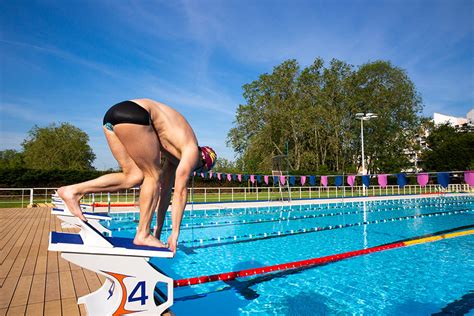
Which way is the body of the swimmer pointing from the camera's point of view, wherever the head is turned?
to the viewer's right

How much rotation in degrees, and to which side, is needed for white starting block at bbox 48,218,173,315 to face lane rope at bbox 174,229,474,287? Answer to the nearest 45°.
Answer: approximately 45° to its left

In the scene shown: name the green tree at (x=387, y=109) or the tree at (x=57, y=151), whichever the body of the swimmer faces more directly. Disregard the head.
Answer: the green tree

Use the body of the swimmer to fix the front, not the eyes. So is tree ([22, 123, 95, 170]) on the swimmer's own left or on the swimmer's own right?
on the swimmer's own left

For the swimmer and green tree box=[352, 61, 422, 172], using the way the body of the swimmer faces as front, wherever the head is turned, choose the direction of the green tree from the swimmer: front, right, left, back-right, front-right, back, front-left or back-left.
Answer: front-left

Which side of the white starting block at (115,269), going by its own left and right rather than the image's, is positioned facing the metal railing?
left

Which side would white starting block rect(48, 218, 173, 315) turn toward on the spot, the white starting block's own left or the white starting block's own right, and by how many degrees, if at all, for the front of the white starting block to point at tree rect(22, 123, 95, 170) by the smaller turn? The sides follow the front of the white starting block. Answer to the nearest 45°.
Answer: approximately 90° to the white starting block's own left

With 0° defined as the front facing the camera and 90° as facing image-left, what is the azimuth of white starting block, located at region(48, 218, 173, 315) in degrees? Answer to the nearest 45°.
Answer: approximately 270°
